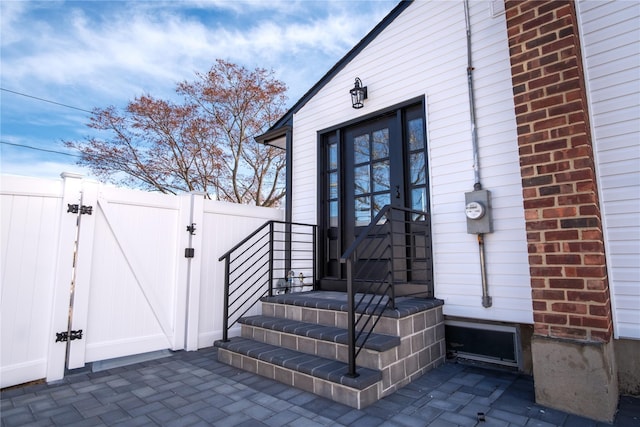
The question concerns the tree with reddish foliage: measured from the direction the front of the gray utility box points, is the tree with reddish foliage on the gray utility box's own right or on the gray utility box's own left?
on the gray utility box's own right

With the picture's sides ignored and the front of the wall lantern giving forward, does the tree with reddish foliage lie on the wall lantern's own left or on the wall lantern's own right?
on the wall lantern's own right

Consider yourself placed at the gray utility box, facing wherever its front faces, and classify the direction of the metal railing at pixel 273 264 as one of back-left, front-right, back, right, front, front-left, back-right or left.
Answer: front-right

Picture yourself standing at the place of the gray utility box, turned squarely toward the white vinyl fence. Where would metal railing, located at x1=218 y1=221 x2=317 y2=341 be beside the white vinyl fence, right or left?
right

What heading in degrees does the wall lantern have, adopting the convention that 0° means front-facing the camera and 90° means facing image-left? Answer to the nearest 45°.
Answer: approximately 45°

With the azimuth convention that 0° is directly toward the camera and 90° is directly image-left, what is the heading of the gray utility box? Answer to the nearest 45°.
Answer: approximately 45°

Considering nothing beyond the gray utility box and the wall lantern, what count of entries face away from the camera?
0
